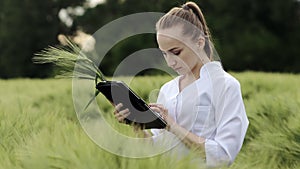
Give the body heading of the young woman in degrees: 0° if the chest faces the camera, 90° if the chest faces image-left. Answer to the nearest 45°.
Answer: approximately 45°
